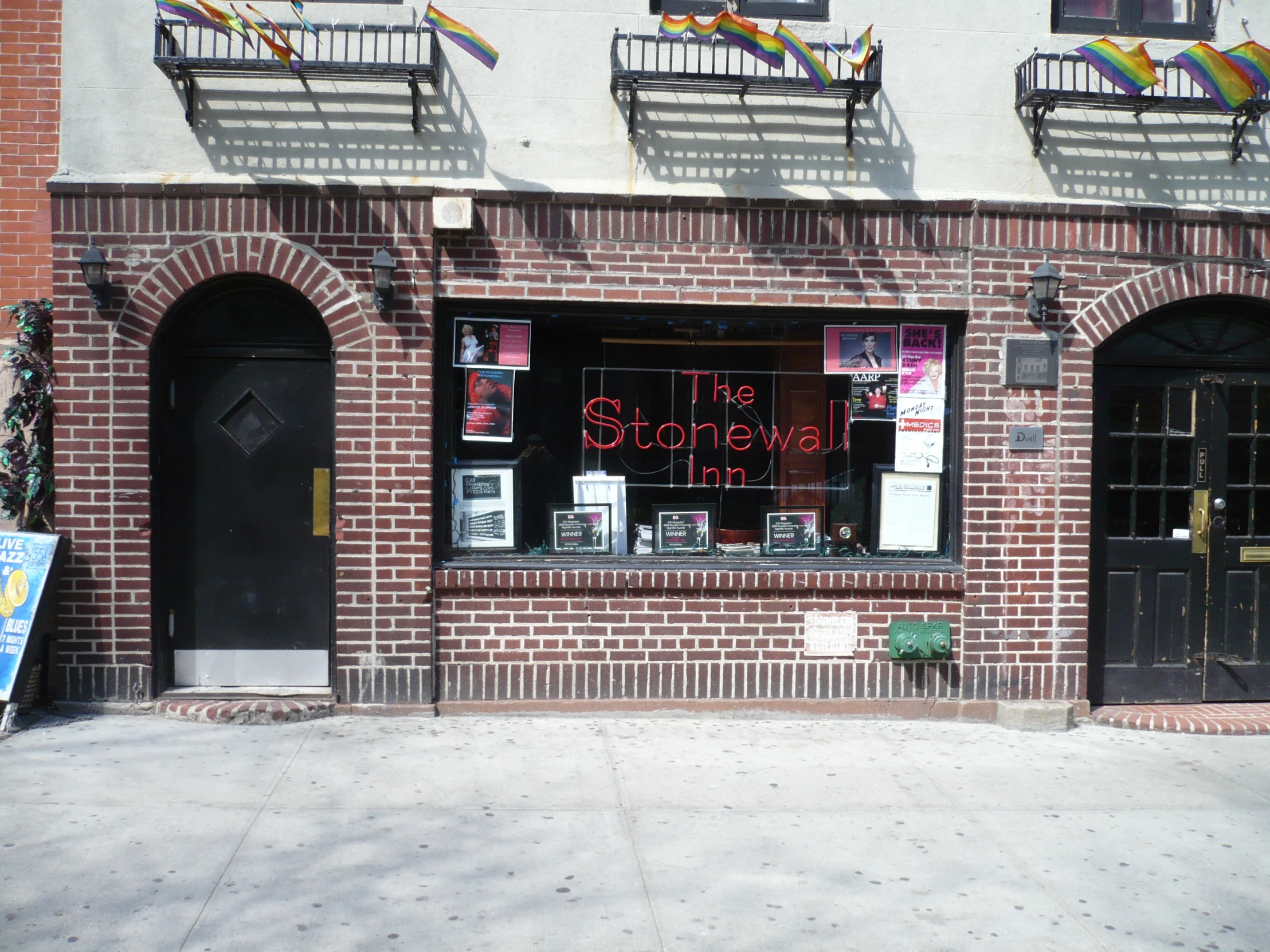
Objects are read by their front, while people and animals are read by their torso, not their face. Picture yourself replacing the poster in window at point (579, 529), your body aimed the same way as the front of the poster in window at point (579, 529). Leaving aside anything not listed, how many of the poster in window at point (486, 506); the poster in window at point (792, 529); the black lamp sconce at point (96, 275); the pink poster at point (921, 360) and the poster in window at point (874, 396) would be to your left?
3

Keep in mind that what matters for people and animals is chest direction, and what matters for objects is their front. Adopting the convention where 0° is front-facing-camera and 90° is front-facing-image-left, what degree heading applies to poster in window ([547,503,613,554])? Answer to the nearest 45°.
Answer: approximately 0°

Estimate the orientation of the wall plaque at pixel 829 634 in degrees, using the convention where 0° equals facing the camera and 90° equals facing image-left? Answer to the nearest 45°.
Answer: approximately 0°

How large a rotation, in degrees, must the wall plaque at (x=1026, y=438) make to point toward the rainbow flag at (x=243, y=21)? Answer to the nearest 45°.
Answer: approximately 45° to its right

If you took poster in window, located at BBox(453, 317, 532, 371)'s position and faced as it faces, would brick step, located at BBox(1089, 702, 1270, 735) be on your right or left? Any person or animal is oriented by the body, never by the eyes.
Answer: on your left
